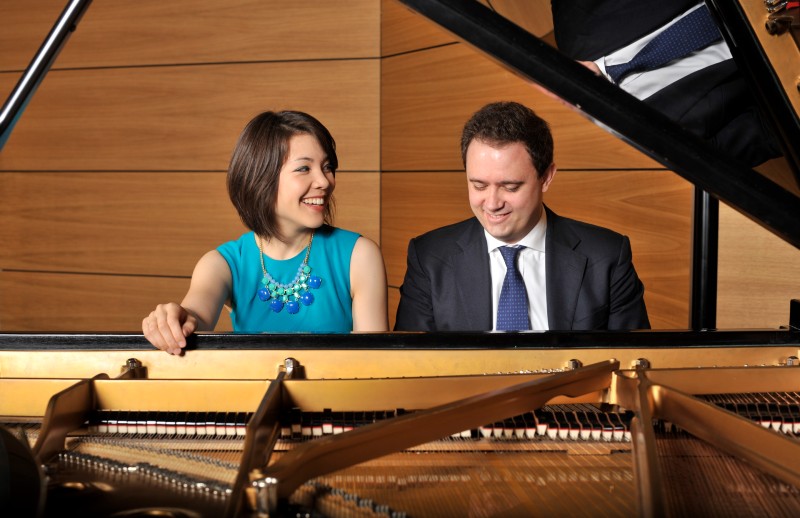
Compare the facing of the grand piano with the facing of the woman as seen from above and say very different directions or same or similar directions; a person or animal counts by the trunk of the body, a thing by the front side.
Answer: very different directions

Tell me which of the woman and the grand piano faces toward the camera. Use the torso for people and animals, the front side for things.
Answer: the woman

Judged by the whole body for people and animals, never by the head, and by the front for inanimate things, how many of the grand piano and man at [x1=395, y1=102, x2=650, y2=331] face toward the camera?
1

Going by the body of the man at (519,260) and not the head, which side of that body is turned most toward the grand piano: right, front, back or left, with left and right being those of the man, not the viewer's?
front

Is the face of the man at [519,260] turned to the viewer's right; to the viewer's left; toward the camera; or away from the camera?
toward the camera

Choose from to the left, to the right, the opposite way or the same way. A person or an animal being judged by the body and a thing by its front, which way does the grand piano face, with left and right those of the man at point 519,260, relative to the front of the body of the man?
the opposite way

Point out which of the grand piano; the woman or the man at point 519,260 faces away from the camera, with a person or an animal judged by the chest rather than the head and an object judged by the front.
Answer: the grand piano

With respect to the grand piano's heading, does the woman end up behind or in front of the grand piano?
in front

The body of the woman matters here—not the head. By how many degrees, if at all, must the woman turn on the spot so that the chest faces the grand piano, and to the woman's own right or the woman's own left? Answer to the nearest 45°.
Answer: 0° — they already face it

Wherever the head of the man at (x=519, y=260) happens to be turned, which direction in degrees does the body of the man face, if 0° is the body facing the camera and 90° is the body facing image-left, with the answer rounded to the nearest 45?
approximately 0°

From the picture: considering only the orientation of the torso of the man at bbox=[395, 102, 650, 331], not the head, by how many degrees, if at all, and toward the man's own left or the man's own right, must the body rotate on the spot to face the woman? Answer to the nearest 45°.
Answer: approximately 90° to the man's own right

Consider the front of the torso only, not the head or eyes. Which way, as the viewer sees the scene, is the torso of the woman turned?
toward the camera

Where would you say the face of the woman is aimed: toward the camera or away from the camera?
toward the camera

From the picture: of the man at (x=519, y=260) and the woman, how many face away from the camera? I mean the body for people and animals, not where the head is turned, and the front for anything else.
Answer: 0

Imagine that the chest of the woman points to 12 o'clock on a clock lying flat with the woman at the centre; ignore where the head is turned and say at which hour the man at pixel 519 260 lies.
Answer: The man is roughly at 9 o'clock from the woman.

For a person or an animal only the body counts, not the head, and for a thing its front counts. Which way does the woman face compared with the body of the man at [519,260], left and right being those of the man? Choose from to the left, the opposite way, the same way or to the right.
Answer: the same way

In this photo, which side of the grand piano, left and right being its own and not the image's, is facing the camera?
back
